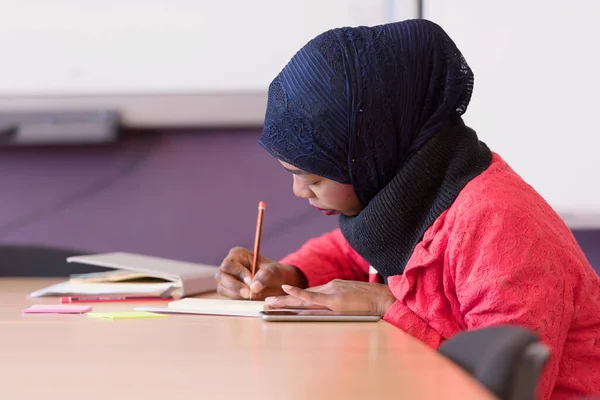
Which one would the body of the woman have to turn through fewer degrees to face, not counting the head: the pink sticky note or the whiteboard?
the pink sticky note

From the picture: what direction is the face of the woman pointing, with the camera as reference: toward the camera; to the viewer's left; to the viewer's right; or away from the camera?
to the viewer's left

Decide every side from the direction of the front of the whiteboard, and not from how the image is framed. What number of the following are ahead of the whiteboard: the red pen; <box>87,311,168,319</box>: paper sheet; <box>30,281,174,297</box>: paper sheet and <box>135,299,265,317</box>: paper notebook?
4

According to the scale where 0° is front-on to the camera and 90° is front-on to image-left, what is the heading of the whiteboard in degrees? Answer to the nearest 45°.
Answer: approximately 0°

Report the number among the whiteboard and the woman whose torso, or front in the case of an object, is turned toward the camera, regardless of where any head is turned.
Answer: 1

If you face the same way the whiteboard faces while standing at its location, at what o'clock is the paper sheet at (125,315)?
The paper sheet is roughly at 12 o'clock from the whiteboard.

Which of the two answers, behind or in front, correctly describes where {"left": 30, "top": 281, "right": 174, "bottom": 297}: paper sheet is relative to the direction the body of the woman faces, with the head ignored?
in front

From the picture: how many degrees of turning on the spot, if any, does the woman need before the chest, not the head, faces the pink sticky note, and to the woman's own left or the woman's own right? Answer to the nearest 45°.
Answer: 0° — they already face it

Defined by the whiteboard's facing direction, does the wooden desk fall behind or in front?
in front

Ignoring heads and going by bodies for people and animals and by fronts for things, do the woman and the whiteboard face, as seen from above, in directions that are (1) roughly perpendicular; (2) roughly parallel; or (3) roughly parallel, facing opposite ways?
roughly perpendicular

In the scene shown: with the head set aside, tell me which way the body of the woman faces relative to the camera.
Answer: to the viewer's left

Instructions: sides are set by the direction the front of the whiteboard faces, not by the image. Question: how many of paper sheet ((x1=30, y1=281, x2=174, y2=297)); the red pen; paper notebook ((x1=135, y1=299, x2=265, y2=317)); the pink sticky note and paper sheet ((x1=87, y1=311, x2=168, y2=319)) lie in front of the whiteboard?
5

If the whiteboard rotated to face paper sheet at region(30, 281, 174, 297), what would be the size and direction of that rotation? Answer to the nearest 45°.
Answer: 0° — it already faces it
